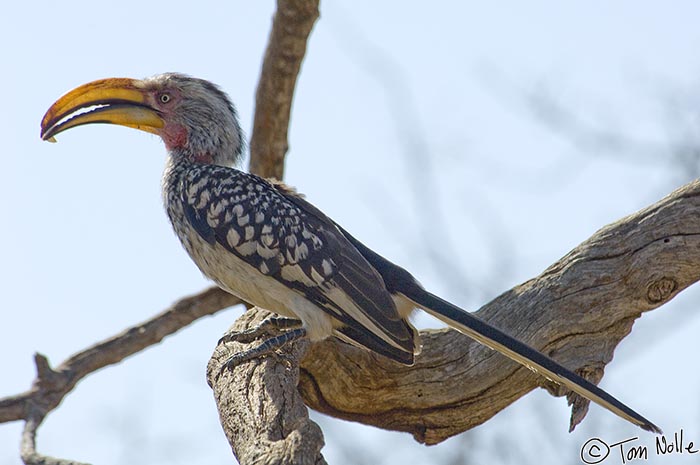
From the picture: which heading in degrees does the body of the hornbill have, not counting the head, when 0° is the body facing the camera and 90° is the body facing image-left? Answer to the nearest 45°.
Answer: approximately 90°
